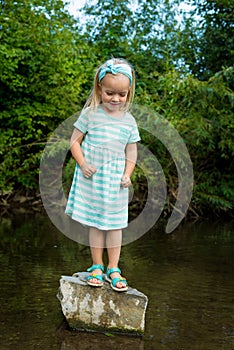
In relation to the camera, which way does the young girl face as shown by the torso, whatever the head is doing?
toward the camera

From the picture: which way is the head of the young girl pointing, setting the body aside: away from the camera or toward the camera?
toward the camera
